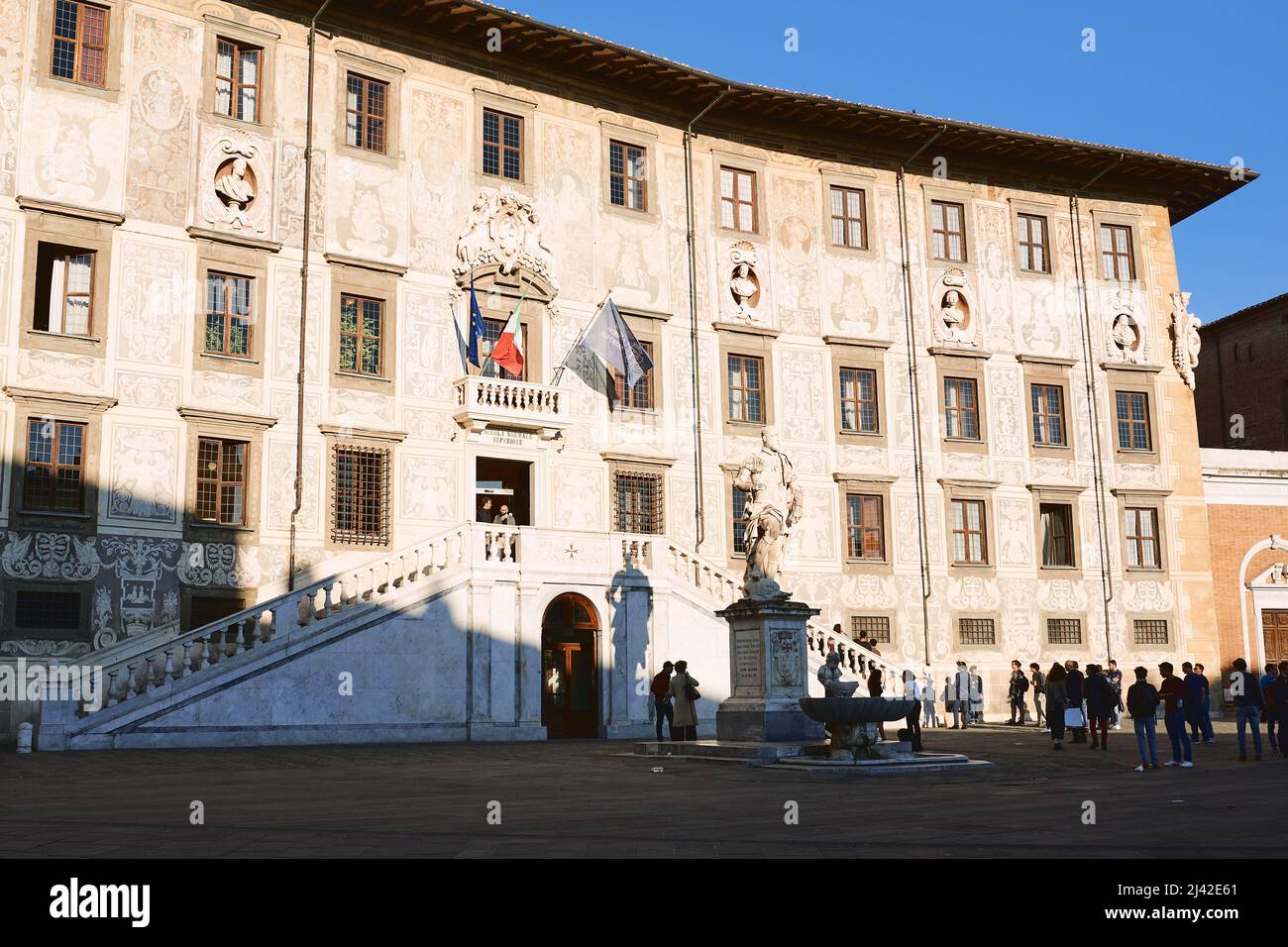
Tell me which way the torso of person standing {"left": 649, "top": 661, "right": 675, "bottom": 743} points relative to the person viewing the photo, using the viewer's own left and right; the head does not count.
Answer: facing to the right of the viewer

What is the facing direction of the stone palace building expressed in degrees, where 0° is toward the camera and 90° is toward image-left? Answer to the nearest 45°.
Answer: approximately 315°

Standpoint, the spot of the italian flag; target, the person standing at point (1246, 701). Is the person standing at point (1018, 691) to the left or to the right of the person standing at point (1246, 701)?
left

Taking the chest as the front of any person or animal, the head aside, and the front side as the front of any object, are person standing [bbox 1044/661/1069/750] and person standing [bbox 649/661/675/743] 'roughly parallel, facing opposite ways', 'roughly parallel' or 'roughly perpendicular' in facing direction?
roughly perpendicular

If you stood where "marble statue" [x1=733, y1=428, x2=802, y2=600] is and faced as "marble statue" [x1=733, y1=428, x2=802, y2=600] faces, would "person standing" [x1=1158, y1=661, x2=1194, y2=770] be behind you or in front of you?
in front

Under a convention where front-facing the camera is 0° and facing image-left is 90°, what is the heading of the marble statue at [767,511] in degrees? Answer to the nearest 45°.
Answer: approximately 315°
